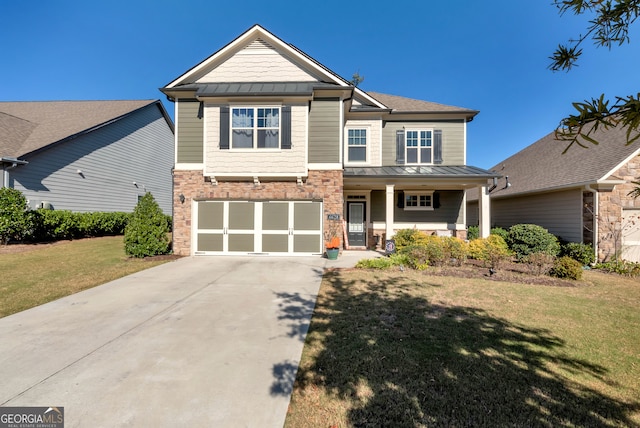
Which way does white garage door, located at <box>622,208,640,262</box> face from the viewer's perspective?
toward the camera

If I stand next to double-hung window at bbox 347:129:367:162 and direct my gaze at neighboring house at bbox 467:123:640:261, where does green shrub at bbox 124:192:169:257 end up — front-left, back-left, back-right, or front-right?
back-right

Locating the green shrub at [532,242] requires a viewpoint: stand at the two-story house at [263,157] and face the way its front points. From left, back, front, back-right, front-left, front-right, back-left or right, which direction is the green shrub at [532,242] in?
left

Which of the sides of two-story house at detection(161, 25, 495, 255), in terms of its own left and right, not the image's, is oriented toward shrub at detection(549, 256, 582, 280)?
left

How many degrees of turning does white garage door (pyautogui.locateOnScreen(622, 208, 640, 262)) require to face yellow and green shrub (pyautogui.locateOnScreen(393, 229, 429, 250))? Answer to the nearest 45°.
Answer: approximately 45° to its right

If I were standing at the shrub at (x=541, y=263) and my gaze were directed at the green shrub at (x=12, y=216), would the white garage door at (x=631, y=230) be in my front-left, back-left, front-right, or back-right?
back-right

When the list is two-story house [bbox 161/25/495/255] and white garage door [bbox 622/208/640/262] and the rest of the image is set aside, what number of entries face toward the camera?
2

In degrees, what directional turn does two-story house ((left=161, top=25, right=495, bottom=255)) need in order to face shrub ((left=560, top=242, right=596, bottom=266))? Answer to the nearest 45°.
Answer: approximately 90° to its left

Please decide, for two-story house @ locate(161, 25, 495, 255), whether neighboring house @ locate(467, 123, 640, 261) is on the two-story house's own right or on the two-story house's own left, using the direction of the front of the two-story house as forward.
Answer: on the two-story house's own left
